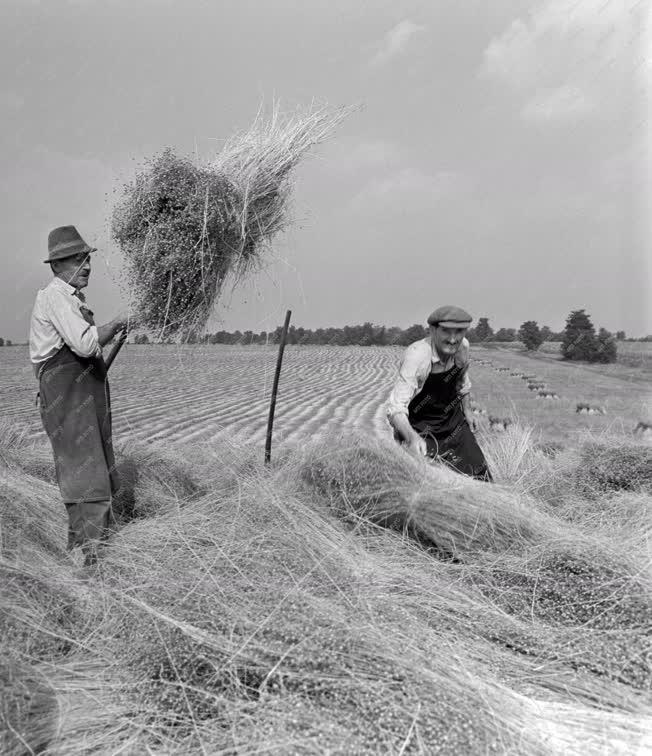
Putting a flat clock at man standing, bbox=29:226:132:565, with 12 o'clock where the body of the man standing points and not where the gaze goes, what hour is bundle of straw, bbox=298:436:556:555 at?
The bundle of straw is roughly at 1 o'clock from the man standing.

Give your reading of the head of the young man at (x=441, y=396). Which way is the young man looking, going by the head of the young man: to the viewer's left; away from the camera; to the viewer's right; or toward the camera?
toward the camera

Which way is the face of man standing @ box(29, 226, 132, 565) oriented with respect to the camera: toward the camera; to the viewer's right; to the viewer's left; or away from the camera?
to the viewer's right

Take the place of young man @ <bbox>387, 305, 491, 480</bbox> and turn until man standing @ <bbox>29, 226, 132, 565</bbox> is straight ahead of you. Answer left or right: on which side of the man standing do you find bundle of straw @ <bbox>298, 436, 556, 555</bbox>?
left

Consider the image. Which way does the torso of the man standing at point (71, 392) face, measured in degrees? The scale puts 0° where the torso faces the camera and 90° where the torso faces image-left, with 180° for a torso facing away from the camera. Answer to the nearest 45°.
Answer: approximately 270°

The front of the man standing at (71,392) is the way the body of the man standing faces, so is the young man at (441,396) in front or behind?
in front

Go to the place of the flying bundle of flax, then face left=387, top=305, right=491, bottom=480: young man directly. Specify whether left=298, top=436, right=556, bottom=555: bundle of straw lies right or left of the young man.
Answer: right
